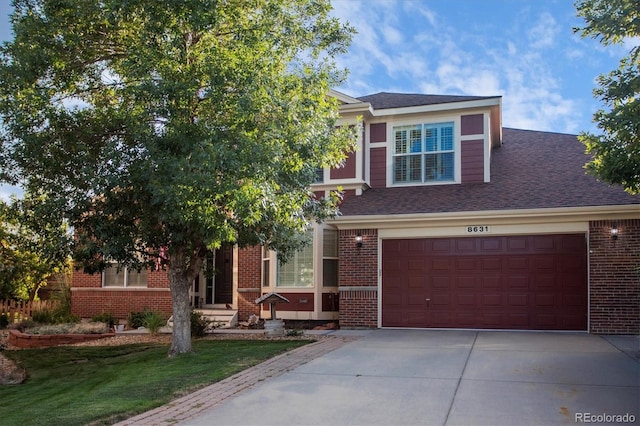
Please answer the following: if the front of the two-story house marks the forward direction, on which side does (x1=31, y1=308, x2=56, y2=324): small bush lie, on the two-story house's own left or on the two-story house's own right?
on the two-story house's own right

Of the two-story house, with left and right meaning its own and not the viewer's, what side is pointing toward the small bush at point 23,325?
right

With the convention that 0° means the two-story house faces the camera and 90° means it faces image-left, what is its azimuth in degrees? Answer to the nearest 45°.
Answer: approximately 0°

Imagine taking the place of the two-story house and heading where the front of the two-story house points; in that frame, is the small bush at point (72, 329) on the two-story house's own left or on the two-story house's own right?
on the two-story house's own right
